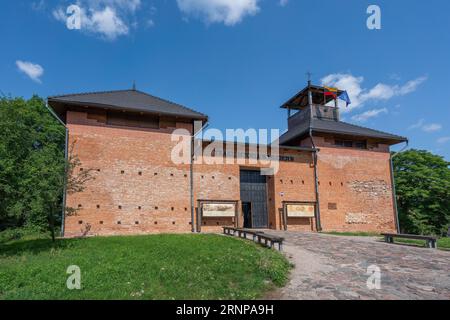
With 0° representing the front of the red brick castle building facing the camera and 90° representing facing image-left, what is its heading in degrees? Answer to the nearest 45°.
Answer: approximately 0°

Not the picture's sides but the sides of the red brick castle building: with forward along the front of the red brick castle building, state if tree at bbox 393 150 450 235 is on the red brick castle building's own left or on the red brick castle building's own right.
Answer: on the red brick castle building's own left

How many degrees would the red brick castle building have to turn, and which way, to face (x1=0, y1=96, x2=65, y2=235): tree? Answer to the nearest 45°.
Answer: approximately 45° to its right
